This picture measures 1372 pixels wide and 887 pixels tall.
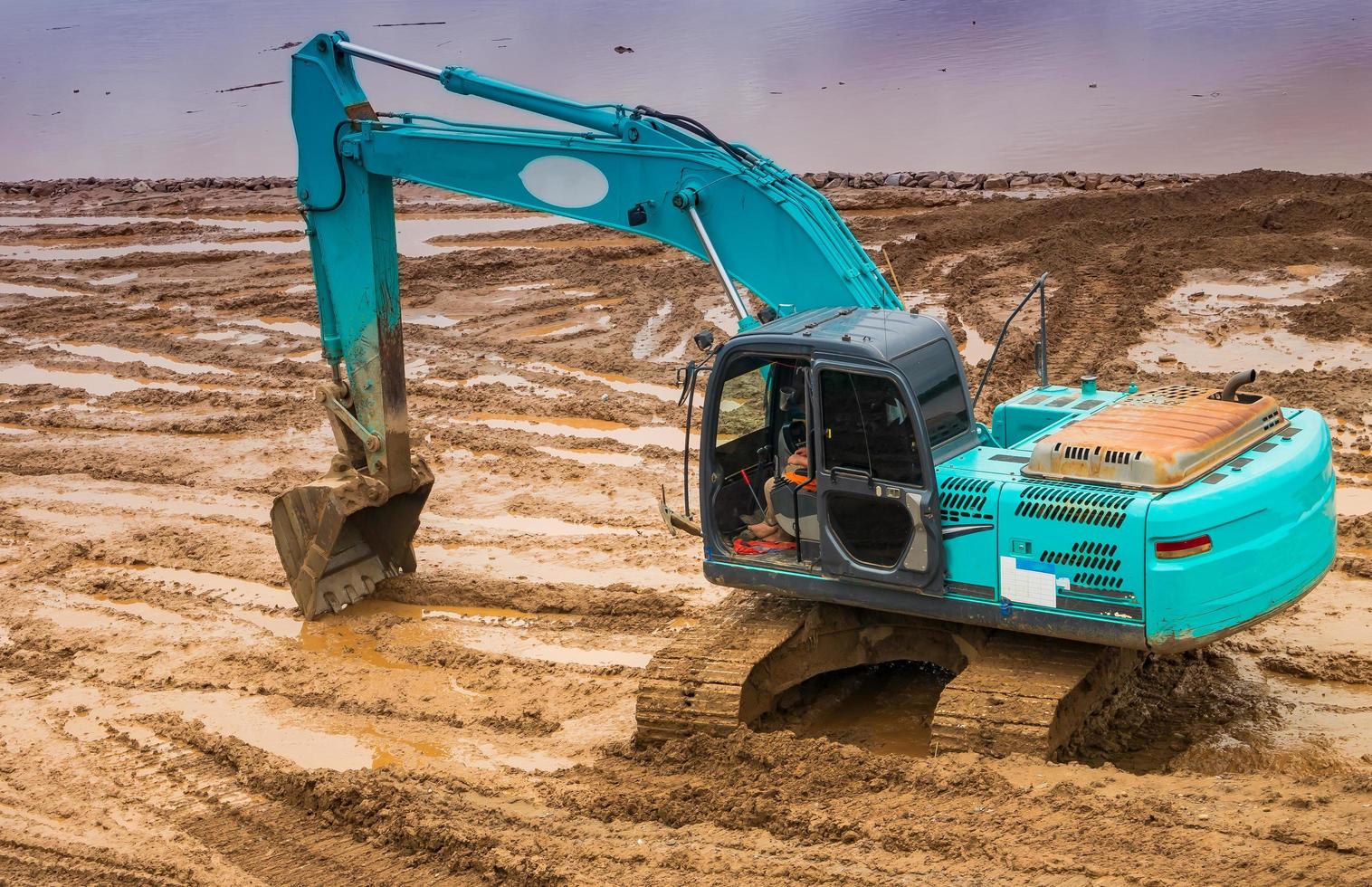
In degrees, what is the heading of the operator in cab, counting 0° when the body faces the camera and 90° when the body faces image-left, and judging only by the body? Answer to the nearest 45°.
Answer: approximately 90°
